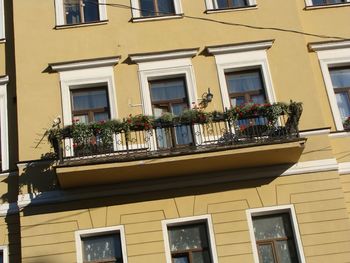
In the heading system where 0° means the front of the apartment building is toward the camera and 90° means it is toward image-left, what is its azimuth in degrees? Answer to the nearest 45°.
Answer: approximately 0°
